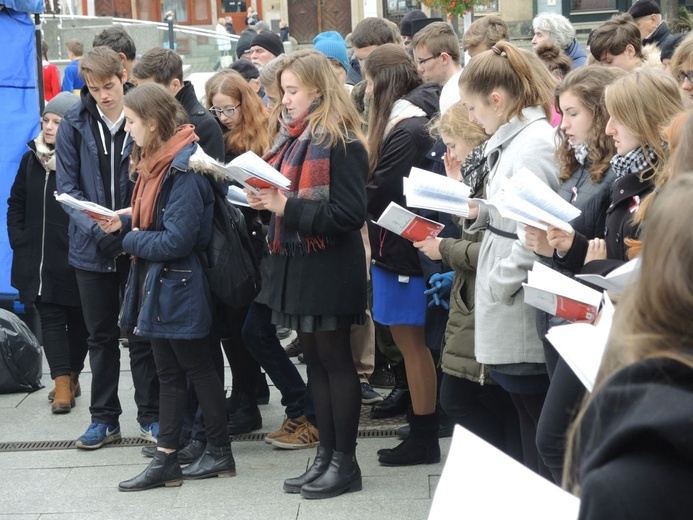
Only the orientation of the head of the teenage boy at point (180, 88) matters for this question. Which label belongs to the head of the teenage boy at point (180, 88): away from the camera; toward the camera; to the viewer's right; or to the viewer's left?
to the viewer's left

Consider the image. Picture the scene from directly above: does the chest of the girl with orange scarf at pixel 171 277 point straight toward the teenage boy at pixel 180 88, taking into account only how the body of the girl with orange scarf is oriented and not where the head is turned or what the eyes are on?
no

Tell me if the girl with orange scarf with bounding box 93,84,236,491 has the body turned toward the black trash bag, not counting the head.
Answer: no

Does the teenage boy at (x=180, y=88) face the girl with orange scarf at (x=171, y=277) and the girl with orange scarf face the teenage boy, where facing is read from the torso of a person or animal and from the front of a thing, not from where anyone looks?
no

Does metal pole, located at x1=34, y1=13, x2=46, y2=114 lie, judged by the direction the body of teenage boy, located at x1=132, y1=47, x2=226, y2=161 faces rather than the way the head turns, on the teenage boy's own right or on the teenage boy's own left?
on the teenage boy's own right

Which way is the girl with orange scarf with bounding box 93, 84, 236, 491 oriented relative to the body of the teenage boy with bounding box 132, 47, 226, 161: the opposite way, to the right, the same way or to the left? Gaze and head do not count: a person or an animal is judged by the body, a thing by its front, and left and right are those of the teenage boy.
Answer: the same way
